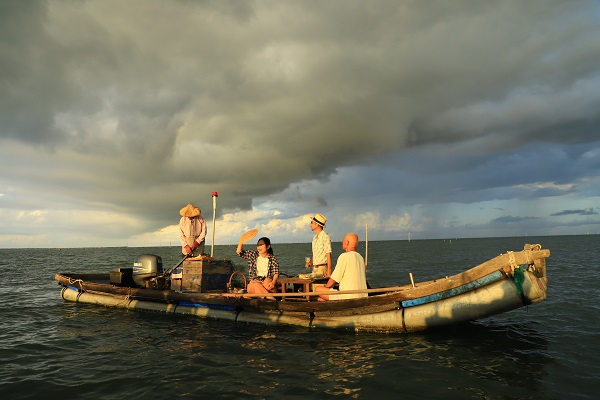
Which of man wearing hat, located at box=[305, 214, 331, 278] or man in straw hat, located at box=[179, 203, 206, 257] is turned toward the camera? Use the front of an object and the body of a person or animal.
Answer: the man in straw hat

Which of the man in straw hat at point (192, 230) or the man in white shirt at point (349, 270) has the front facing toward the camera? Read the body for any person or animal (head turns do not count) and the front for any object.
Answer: the man in straw hat

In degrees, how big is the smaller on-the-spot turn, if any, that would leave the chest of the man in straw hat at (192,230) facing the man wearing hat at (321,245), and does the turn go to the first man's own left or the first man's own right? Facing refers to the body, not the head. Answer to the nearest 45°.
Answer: approximately 45° to the first man's own left

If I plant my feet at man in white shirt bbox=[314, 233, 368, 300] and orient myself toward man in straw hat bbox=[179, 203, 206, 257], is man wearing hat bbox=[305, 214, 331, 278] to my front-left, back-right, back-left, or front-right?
front-right

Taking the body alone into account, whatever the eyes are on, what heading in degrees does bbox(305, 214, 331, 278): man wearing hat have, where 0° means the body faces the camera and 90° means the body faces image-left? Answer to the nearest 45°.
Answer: approximately 90°

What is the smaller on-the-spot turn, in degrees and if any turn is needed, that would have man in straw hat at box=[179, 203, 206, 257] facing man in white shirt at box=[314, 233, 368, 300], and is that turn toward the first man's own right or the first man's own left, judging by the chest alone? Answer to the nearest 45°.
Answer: approximately 45° to the first man's own left

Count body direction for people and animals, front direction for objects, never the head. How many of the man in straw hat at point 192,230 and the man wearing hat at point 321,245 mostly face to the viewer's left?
1

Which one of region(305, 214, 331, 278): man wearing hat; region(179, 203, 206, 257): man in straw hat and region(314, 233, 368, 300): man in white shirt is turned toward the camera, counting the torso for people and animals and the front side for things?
the man in straw hat

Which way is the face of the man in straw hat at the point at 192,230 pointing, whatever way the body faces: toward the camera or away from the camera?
toward the camera

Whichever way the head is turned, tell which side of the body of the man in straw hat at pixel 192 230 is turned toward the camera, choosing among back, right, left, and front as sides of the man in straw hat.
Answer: front

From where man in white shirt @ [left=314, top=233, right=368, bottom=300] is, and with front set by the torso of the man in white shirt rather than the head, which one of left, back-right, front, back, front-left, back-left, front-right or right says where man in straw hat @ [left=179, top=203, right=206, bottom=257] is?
front

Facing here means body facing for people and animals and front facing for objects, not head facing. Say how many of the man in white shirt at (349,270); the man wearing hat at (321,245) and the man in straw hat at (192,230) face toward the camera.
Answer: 1

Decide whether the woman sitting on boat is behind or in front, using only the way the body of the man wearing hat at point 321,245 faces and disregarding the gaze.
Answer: in front

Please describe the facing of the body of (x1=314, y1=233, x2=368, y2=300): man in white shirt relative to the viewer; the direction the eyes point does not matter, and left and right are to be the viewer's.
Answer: facing away from the viewer and to the left of the viewer

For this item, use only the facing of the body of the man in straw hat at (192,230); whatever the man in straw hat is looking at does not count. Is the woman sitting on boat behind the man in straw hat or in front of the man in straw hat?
in front
